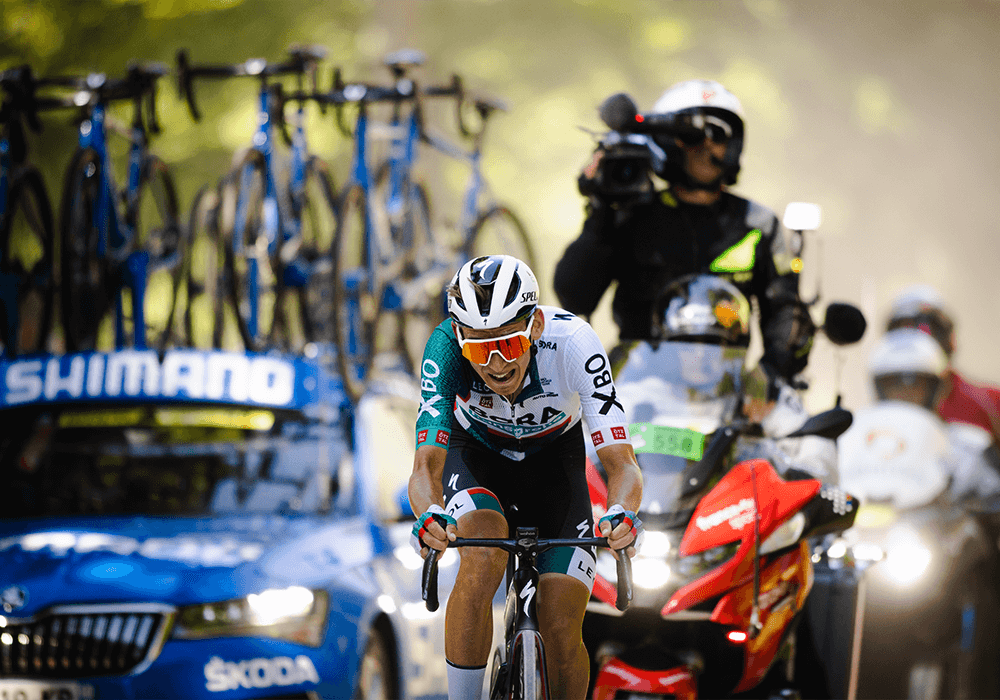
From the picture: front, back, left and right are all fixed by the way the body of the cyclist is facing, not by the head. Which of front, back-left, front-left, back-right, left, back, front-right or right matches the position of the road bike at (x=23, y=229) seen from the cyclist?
back-right

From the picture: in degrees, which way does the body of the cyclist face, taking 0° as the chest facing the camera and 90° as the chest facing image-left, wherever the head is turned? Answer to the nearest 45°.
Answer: approximately 0°

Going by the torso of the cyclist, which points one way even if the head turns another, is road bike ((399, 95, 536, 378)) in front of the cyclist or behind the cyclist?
behind

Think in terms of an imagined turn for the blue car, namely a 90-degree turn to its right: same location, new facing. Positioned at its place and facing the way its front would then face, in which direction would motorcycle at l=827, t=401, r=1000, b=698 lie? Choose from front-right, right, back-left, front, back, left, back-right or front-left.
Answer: back-right

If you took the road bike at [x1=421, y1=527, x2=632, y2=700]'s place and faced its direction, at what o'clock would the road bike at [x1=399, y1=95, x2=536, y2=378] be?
the road bike at [x1=399, y1=95, x2=536, y2=378] is roughly at 6 o'clock from the road bike at [x1=421, y1=527, x2=632, y2=700].

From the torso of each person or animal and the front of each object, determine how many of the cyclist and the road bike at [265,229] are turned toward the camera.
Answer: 2

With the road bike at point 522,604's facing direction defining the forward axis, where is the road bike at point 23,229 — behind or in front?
behind

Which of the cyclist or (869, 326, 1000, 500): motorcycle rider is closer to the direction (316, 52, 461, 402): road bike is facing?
the cyclist
